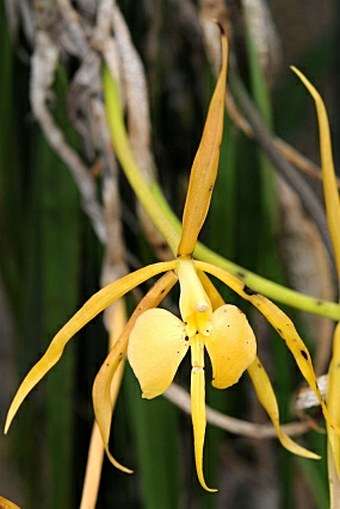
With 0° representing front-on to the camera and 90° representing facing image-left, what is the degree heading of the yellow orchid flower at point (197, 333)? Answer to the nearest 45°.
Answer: approximately 0°
